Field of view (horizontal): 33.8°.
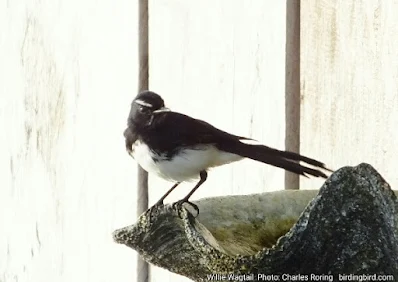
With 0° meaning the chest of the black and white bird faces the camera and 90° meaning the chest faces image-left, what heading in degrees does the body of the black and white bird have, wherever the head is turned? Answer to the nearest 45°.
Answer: approximately 90°
